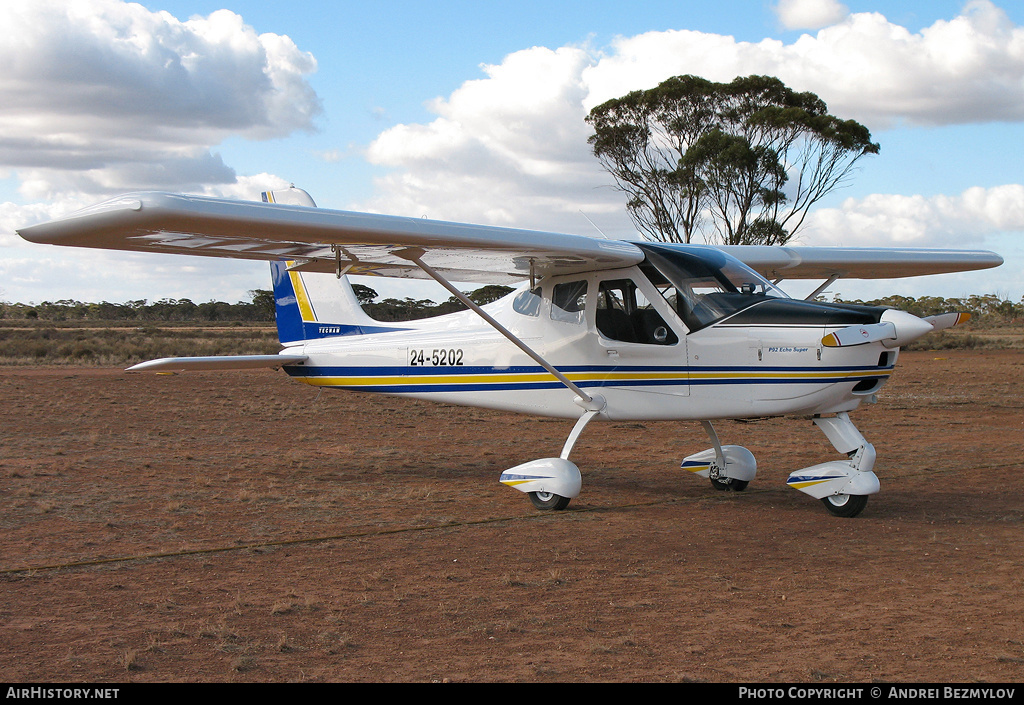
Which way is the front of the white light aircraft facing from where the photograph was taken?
facing the viewer and to the right of the viewer
